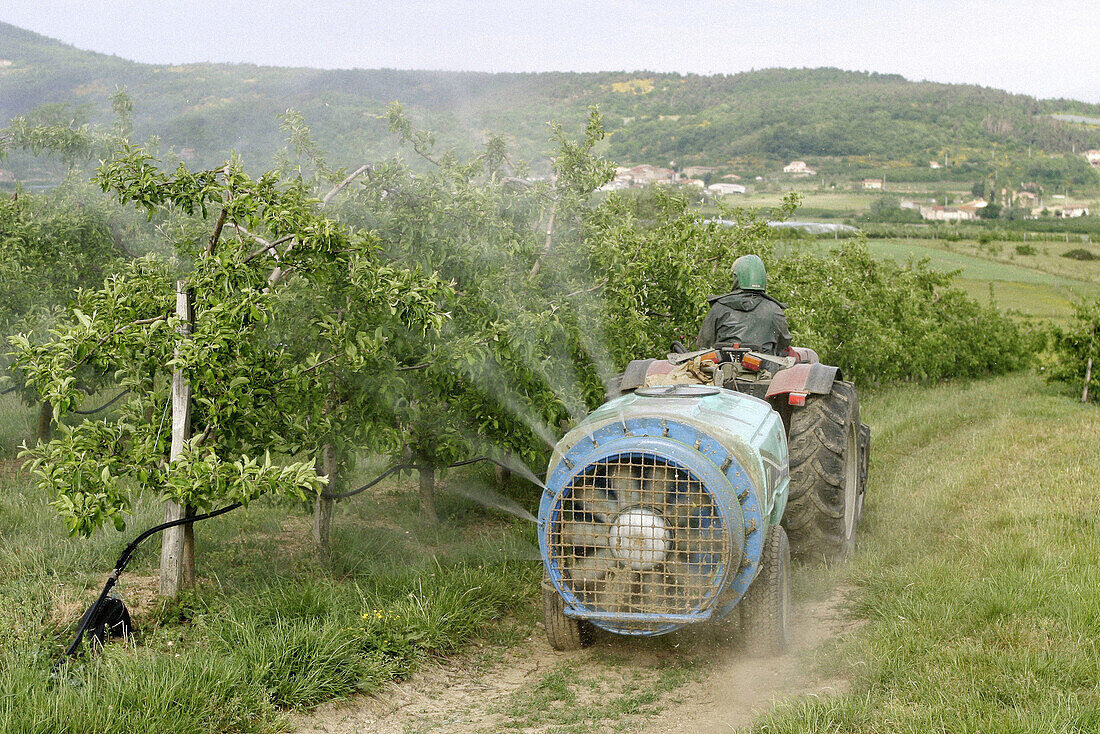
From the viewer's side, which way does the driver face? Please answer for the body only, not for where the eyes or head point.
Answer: away from the camera

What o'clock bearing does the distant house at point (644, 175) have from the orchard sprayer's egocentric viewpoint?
The distant house is roughly at 12 o'clock from the orchard sprayer.

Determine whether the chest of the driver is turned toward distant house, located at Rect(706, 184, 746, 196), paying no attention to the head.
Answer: yes

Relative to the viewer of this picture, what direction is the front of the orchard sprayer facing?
facing away from the viewer

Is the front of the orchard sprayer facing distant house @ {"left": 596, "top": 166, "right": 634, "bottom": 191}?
yes
